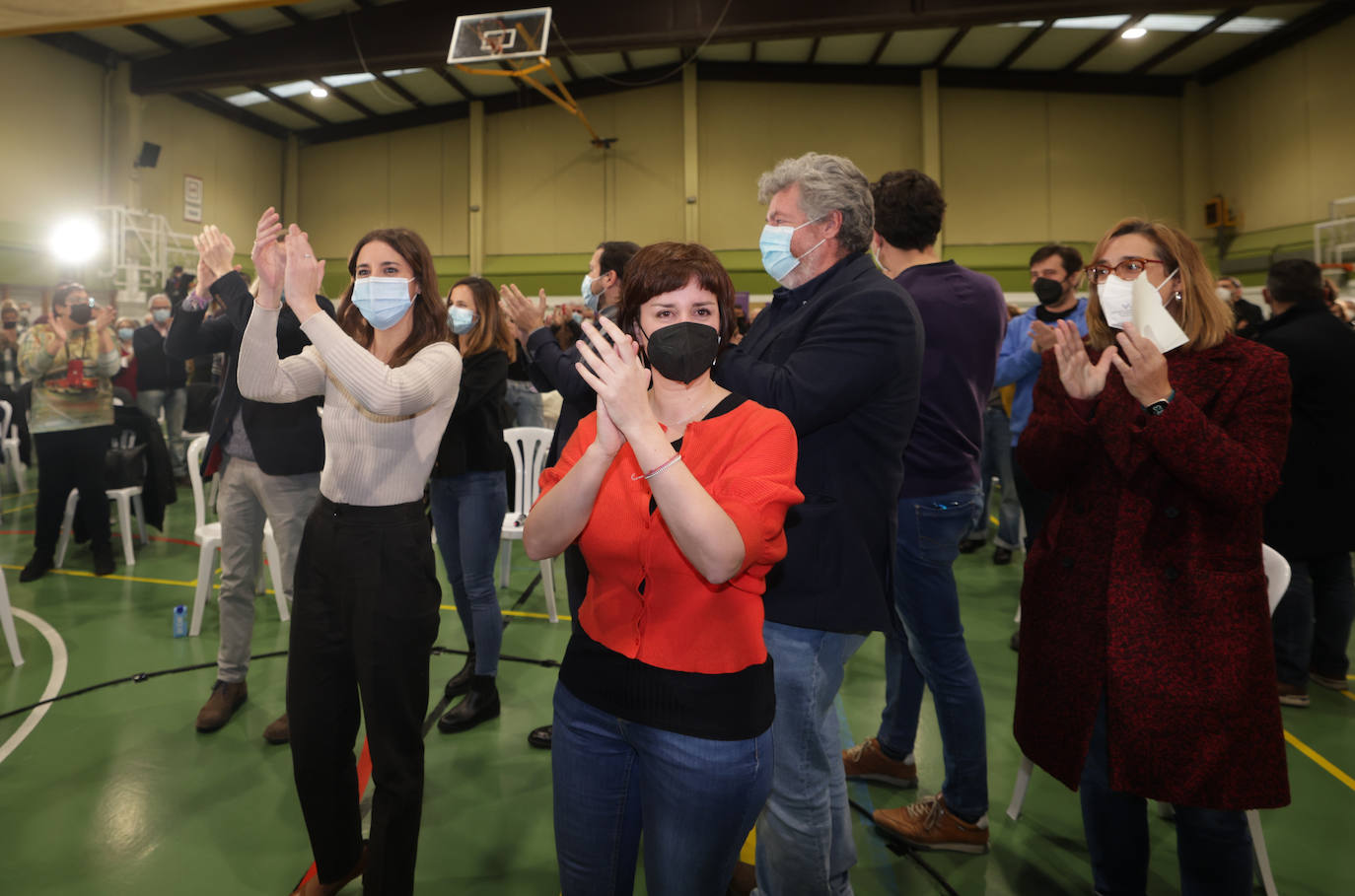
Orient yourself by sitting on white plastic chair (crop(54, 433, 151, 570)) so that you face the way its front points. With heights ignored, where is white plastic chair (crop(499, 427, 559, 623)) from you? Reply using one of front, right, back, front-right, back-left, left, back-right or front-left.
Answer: front-left

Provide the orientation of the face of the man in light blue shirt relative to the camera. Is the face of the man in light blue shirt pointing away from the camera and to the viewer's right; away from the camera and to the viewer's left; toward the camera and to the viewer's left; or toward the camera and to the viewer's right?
toward the camera and to the viewer's left

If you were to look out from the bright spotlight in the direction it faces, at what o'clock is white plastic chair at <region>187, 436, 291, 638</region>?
The white plastic chair is roughly at 12 o'clock from the bright spotlight.

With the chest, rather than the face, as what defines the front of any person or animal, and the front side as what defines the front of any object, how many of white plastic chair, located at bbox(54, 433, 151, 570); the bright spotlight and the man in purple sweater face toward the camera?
2

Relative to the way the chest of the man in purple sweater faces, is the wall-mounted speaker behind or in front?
in front

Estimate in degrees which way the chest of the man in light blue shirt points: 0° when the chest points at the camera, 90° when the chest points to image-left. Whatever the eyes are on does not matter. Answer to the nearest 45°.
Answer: approximately 45°

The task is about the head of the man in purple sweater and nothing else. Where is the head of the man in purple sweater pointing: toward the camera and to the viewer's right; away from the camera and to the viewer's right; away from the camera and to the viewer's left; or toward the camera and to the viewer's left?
away from the camera and to the viewer's left

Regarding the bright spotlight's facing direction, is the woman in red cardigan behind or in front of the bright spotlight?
in front

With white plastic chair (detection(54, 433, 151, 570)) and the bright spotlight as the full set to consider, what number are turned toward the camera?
2

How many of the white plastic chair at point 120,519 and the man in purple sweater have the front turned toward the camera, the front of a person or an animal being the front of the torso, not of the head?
1

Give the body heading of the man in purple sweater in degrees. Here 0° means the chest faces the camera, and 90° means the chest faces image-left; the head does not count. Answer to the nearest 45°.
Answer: approximately 135°
